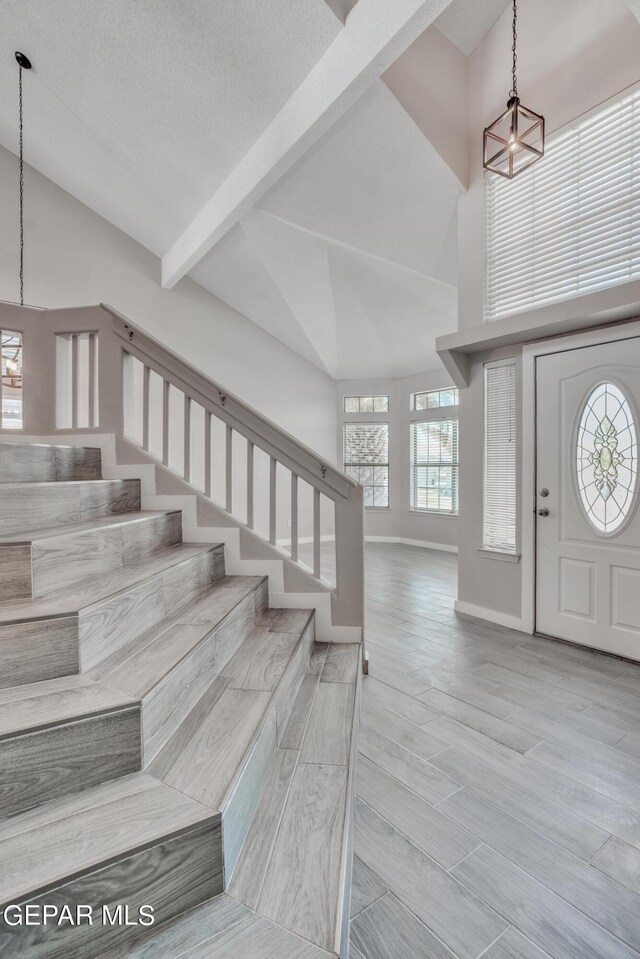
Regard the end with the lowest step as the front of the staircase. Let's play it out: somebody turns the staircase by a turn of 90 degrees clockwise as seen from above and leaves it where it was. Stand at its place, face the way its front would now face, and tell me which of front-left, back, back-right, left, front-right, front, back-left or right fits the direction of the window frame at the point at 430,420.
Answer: back

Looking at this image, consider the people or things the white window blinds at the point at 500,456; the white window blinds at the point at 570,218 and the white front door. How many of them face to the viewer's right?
0

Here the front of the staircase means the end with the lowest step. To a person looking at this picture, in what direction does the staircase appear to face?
facing the viewer and to the right of the viewer

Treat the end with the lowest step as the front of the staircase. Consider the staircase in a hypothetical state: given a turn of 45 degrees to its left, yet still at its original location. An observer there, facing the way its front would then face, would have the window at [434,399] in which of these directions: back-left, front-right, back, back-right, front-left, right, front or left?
front-left

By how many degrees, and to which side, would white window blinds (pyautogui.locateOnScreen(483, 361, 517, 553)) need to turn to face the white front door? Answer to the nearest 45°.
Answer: approximately 90° to its left

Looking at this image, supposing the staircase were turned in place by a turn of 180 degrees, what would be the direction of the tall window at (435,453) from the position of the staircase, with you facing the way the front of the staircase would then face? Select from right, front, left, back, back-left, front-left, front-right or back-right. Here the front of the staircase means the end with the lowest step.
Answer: right

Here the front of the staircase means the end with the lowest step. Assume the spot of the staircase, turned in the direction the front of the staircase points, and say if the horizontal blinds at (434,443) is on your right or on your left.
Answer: on your left

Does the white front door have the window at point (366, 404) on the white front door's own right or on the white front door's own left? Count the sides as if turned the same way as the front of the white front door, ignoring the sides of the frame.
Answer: on the white front door's own right

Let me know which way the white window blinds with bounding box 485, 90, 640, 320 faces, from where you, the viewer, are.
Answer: facing the viewer and to the left of the viewer

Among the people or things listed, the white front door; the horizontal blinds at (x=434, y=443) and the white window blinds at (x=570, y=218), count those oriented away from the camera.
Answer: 0

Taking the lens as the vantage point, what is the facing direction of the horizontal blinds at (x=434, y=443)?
facing the viewer

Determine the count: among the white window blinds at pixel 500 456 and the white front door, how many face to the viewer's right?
0

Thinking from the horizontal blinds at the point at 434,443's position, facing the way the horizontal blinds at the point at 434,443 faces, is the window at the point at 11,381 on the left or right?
on its right
